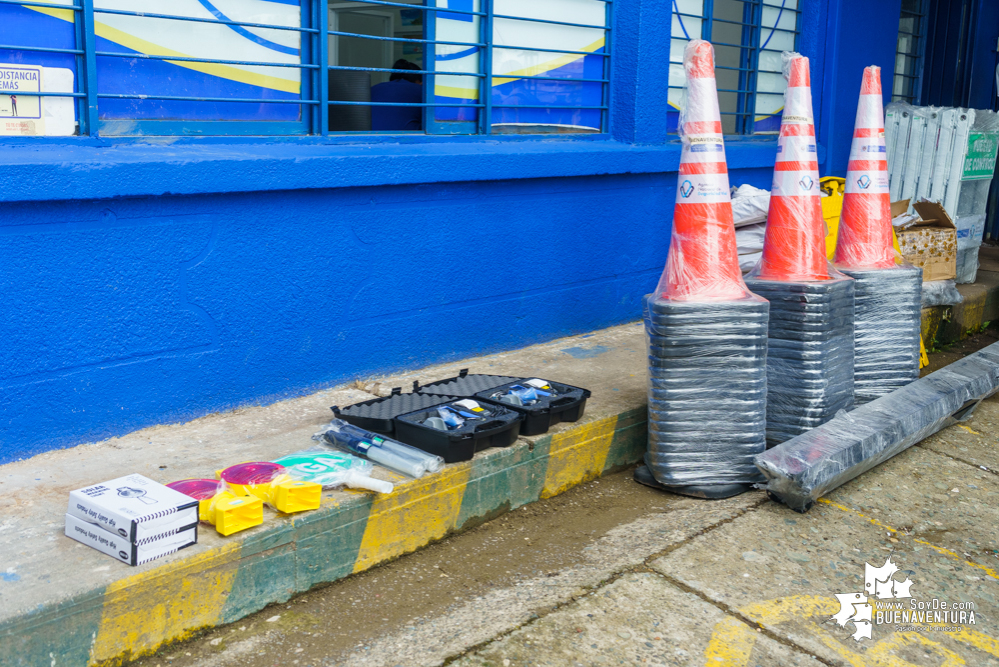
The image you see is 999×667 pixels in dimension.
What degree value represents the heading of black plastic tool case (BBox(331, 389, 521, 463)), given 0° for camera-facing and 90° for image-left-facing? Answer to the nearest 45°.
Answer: approximately 315°

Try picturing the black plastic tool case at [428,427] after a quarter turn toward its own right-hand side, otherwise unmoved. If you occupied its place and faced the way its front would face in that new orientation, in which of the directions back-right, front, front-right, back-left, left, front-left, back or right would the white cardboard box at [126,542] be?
front

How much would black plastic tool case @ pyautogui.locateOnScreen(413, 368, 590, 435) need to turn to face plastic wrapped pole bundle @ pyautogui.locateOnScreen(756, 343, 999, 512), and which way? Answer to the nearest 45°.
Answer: approximately 45° to its left

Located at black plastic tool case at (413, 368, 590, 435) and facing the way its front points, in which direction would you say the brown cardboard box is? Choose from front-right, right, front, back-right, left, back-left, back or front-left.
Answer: left

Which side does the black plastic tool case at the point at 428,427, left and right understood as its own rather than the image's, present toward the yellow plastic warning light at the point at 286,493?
right

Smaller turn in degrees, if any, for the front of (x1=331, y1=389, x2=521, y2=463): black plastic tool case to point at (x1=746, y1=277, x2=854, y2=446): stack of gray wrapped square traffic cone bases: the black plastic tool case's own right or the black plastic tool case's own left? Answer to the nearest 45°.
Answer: approximately 45° to the black plastic tool case's own left

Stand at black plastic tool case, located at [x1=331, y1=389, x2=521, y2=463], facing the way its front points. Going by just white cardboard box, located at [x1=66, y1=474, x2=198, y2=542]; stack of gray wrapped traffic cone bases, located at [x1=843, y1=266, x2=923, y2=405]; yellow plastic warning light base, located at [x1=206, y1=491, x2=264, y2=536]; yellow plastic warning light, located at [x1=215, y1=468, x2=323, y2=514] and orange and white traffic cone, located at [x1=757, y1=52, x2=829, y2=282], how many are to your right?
3

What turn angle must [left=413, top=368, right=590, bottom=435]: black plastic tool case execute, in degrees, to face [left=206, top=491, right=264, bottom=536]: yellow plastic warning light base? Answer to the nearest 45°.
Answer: approximately 90° to its right

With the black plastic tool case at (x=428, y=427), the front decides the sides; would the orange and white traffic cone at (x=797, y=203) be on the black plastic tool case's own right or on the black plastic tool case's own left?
on the black plastic tool case's own left

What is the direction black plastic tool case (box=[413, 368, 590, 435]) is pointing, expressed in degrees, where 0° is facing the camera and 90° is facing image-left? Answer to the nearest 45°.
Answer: approximately 315°

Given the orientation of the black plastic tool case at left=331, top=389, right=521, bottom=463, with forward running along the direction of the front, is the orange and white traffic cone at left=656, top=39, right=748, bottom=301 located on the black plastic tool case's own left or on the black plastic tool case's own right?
on the black plastic tool case's own left

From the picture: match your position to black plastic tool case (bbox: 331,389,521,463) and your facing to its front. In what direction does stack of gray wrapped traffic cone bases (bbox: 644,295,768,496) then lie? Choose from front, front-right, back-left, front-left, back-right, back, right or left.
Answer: front-left
